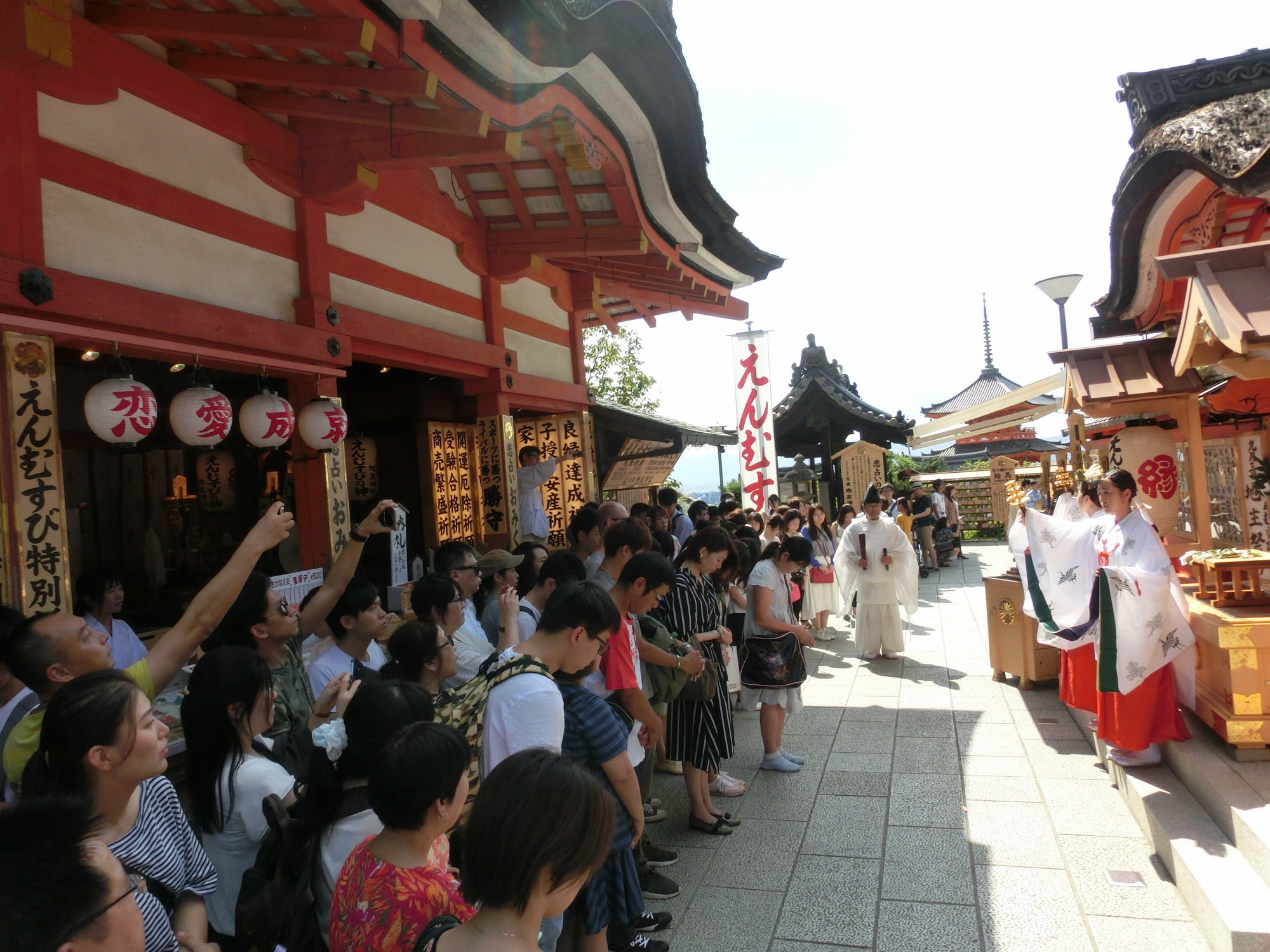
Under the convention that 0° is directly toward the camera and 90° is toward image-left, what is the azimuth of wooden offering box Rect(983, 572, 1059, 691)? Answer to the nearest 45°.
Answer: approximately 45°

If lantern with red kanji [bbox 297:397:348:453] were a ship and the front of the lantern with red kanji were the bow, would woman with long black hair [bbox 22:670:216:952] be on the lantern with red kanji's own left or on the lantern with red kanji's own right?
on the lantern with red kanji's own right

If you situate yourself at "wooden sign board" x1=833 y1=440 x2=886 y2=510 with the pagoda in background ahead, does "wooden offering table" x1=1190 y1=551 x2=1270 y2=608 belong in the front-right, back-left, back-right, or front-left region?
back-right

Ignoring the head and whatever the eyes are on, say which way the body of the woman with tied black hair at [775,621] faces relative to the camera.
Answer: to the viewer's right

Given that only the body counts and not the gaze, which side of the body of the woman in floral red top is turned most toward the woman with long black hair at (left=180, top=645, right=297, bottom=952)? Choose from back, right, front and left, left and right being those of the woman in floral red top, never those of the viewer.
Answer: left

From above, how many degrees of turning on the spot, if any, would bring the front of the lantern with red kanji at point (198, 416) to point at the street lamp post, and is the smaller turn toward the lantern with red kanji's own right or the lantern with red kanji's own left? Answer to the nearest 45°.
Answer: approximately 45° to the lantern with red kanji's own left

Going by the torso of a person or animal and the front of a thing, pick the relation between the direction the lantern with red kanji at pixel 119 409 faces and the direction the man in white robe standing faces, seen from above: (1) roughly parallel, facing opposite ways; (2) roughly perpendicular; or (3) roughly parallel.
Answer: roughly perpendicular

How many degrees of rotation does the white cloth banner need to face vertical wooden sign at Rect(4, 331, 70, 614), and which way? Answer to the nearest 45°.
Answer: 0° — it already faces it

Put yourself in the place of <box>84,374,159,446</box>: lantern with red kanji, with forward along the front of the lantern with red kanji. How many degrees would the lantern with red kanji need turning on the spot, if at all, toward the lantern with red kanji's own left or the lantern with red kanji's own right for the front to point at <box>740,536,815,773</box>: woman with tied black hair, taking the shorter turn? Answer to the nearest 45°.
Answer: approximately 45° to the lantern with red kanji's own left

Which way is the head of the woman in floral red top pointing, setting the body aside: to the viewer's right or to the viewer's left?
to the viewer's right

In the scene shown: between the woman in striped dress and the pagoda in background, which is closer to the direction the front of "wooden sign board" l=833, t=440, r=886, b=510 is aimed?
the woman in striped dress

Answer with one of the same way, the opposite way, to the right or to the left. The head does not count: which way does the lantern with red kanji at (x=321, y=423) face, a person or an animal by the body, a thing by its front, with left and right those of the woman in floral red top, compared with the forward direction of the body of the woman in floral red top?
to the right

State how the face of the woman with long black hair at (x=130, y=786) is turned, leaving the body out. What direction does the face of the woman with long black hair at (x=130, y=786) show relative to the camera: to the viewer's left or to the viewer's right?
to the viewer's right
